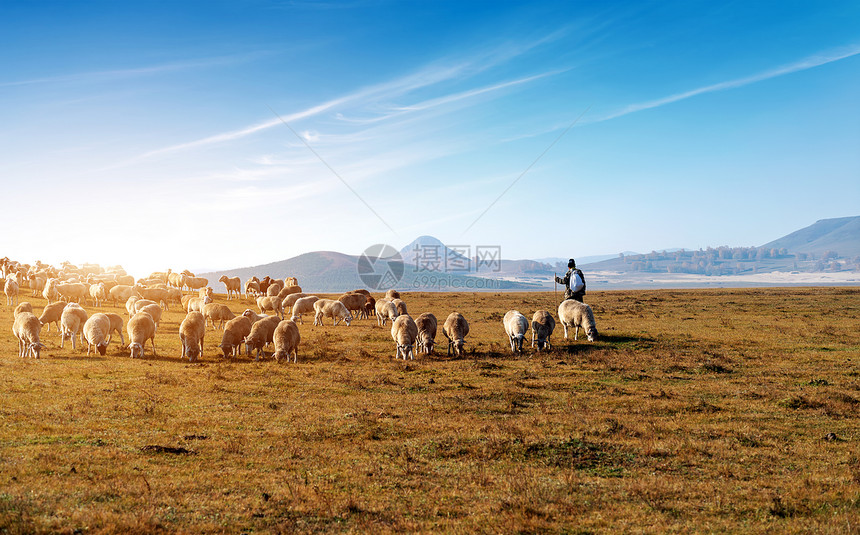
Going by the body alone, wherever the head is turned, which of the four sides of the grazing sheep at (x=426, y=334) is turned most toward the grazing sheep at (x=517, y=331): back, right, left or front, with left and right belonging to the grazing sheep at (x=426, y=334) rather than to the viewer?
left

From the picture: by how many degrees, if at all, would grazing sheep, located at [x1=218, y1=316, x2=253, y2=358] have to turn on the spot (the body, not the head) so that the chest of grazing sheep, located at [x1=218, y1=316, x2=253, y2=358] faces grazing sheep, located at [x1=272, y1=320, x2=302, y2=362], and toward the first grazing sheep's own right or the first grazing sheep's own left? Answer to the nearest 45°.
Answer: approximately 90° to the first grazing sheep's own left

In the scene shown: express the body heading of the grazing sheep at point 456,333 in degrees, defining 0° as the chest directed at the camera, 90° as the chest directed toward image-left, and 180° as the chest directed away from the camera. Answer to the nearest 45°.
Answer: approximately 0°

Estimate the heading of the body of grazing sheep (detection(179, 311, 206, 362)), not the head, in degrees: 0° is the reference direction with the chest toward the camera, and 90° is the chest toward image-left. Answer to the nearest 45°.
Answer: approximately 0°

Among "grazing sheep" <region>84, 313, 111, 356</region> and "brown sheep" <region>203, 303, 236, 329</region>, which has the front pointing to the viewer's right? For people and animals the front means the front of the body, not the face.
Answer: the brown sheep
